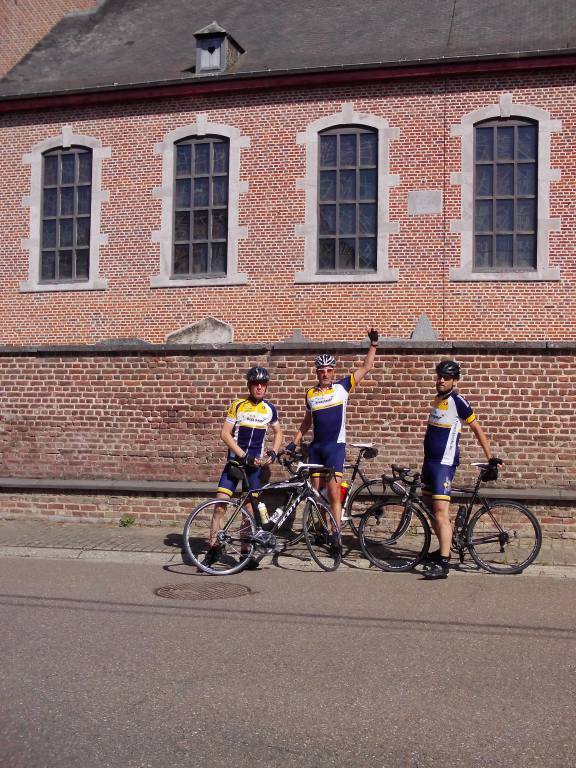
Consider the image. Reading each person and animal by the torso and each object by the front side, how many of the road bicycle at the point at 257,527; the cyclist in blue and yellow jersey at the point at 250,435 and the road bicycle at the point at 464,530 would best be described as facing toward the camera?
1

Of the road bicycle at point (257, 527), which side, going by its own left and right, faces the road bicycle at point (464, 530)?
front

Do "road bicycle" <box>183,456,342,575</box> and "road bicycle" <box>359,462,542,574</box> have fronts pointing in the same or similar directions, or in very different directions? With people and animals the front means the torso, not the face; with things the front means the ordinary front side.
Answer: very different directions

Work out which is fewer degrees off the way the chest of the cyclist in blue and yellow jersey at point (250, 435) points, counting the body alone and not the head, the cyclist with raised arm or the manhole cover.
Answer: the manhole cover

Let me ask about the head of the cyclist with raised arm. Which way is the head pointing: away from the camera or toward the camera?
toward the camera

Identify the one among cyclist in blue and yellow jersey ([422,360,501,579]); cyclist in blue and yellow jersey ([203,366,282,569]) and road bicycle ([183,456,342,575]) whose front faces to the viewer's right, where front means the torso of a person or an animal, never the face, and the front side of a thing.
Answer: the road bicycle

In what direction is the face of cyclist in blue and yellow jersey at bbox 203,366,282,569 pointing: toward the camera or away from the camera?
toward the camera

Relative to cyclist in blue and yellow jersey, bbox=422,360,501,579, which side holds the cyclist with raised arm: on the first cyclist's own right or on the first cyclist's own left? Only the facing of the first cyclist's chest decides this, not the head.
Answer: on the first cyclist's own right

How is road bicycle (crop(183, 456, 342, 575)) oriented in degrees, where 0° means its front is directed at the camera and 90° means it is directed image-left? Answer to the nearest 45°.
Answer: approximately 270°

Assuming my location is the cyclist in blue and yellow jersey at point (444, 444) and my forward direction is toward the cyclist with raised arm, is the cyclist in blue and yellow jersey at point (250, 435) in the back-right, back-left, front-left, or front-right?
front-left

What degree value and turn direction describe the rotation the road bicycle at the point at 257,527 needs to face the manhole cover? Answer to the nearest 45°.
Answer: approximately 135° to its right

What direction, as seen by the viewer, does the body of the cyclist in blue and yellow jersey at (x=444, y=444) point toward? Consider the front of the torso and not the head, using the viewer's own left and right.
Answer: facing the viewer and to the left of the viewer

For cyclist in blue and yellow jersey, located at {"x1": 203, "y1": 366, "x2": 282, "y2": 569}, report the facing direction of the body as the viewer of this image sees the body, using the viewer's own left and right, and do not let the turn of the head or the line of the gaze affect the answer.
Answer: facing the viewer
